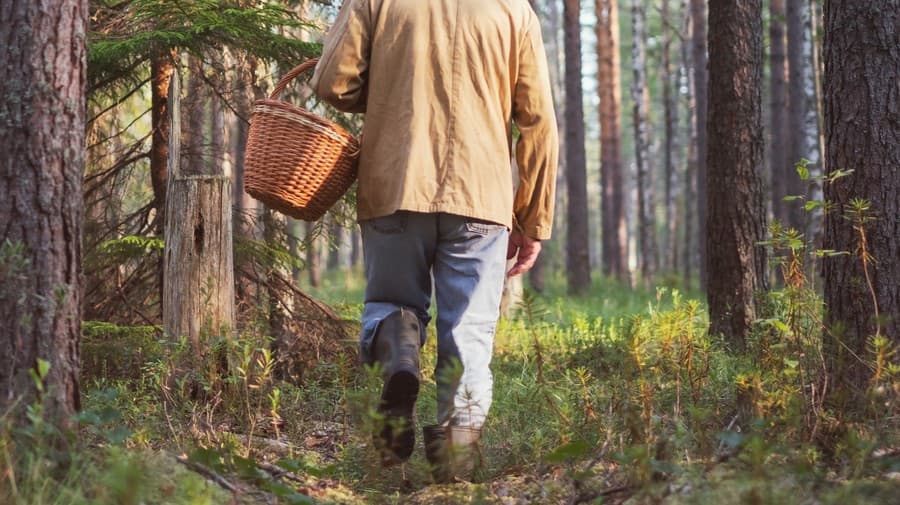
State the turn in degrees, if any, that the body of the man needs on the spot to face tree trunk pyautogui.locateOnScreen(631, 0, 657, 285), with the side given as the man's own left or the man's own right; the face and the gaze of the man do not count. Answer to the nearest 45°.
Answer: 0° — they already face it

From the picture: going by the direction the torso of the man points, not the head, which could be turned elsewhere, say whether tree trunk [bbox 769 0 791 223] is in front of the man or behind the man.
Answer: in front

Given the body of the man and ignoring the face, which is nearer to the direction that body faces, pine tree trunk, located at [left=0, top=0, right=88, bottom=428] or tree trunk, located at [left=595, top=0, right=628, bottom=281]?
the tree trunk

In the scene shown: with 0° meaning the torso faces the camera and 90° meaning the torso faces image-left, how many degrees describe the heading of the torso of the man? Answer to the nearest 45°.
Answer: approximately 180°

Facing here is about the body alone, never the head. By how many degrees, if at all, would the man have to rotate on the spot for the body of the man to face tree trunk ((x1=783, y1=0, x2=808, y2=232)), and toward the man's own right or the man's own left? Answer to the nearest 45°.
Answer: approximately 45° to the man's own right

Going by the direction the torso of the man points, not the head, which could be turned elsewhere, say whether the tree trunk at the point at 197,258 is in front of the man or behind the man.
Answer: in front

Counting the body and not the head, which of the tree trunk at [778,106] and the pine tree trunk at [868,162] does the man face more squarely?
the tree trunk

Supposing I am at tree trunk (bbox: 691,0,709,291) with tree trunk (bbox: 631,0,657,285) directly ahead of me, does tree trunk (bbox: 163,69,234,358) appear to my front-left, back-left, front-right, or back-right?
back-left

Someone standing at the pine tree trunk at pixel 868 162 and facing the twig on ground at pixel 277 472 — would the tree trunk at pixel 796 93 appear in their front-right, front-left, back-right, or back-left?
back-right

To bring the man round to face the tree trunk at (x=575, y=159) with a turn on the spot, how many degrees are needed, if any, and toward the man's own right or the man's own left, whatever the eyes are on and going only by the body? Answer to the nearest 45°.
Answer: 0° — they already face it

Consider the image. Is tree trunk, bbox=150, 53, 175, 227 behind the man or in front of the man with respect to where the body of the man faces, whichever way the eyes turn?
in front

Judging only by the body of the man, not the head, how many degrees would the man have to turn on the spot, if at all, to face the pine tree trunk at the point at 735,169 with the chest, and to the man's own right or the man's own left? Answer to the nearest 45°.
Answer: approximately 45° to the man's own right

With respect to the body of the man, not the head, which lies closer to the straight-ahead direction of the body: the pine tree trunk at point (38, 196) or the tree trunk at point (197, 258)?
the tree trunk
